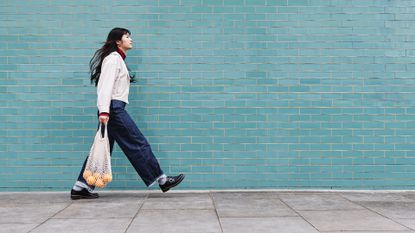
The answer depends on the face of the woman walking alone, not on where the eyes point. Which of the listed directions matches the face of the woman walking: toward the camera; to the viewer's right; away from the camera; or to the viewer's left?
to the viewer's right

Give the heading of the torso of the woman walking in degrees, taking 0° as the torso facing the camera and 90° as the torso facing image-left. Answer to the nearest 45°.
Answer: approximately 270°
